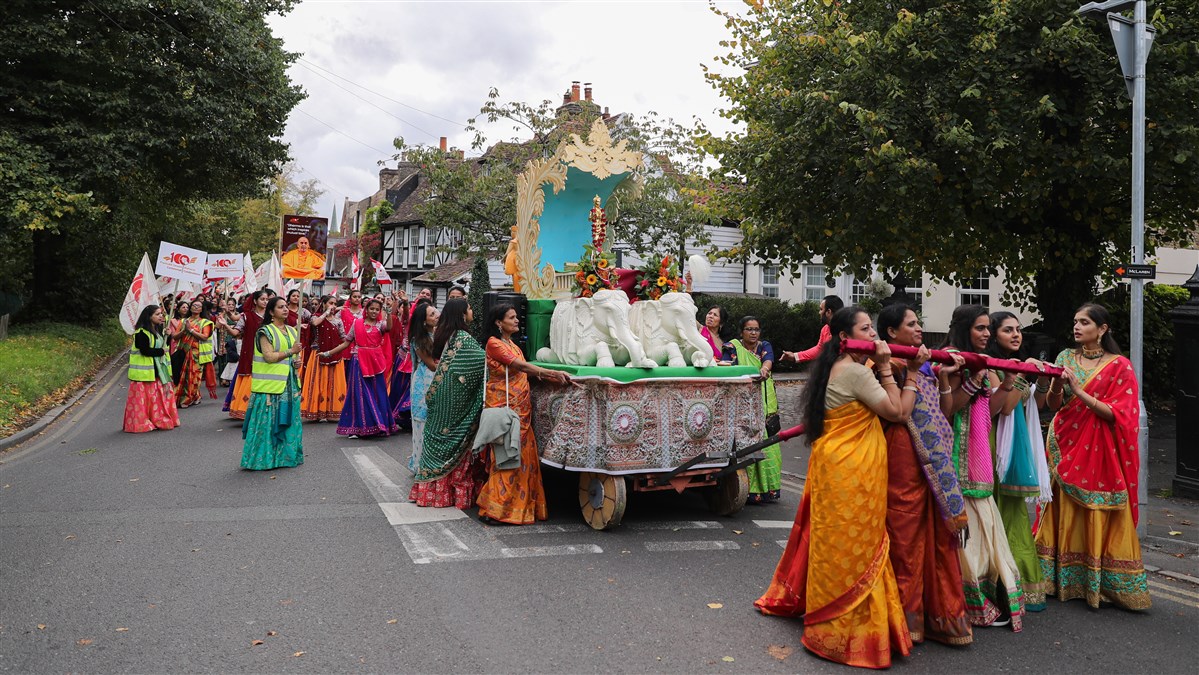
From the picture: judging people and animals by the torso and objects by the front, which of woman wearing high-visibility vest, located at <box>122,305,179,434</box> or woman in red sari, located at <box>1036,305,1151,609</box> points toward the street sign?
the woman wearing high-visibility vest

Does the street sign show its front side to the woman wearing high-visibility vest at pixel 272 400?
no

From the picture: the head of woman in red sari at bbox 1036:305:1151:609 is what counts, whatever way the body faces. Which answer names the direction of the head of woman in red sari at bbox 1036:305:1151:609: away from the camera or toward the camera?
toward the camera

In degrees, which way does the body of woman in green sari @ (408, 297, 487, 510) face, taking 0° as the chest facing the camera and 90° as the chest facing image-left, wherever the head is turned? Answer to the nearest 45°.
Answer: approximately 225°

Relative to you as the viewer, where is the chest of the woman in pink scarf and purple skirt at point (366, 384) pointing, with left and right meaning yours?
facing the viewer

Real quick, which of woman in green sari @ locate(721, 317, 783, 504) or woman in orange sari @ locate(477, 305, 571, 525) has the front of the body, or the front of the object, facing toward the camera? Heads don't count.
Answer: the woman in green sari

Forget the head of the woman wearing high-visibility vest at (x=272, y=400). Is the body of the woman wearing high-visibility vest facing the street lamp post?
yes

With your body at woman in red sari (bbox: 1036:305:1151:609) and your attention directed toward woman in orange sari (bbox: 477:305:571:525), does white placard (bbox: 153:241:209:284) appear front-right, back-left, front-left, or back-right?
front-right

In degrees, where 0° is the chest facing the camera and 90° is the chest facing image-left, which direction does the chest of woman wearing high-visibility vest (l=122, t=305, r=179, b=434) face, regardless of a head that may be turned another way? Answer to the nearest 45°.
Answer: approximately 315°

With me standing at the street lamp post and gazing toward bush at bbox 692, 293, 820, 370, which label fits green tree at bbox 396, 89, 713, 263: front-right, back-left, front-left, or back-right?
front-left

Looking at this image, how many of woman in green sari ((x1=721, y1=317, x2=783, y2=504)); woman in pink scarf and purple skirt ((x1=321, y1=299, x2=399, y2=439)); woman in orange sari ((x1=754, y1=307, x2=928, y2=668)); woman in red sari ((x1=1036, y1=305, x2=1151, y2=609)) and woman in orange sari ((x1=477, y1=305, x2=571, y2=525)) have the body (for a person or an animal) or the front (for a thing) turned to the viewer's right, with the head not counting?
2

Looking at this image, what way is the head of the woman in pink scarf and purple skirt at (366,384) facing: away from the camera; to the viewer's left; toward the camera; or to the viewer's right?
toward the camera

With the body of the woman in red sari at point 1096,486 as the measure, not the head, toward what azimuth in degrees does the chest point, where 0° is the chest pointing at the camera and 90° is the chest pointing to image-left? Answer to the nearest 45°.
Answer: approximately 45°

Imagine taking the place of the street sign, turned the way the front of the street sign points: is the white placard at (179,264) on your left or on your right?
on your right

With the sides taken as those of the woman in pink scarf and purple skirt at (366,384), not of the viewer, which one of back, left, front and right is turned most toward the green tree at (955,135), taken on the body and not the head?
left

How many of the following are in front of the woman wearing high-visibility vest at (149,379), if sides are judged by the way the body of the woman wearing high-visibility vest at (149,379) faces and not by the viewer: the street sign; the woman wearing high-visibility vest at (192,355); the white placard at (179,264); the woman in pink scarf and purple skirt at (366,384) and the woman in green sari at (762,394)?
3

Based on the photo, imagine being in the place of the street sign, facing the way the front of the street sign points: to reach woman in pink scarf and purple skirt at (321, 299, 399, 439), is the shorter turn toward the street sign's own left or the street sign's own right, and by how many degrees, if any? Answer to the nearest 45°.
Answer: approximately 90° to the street sign's own right

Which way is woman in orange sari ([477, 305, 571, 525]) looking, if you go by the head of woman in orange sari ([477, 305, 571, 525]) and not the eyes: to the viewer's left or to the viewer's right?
to the viewer's right

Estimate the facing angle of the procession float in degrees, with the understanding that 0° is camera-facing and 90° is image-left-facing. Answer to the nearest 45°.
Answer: approximately 315°

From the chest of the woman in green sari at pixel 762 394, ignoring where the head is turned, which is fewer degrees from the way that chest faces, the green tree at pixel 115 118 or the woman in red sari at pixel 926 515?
the woman in red sari

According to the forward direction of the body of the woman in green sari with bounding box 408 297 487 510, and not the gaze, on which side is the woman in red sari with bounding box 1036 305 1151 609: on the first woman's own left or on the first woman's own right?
on the first woman's own right

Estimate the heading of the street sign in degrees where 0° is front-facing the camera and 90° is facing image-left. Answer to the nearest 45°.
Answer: approximately 0°

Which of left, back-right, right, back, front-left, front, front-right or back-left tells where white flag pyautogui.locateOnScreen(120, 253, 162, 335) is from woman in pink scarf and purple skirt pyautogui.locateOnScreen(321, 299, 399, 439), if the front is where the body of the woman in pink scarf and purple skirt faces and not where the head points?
back-right

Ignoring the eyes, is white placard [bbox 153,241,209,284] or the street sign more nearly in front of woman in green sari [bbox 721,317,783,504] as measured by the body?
the street sign
